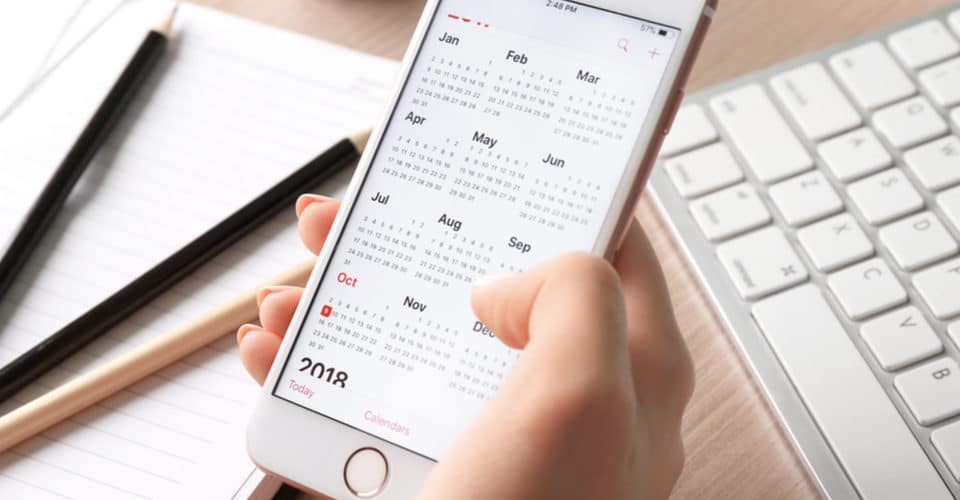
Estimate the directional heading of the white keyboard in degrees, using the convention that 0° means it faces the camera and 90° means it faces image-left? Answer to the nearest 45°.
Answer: approximately 45°
